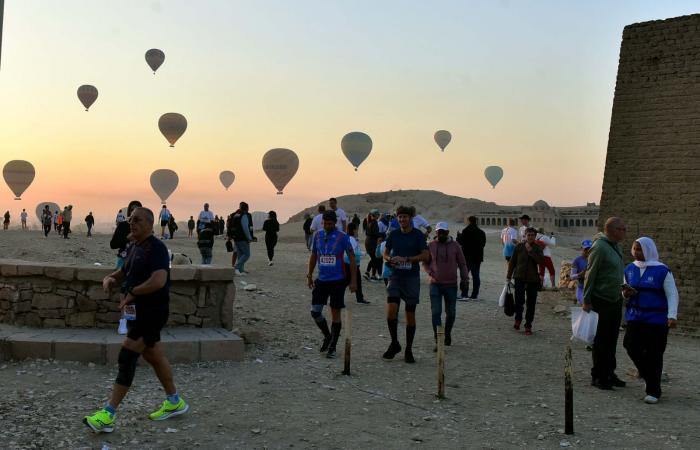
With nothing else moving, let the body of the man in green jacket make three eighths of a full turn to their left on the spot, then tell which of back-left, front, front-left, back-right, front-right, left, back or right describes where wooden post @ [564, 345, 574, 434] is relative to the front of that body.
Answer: back-left

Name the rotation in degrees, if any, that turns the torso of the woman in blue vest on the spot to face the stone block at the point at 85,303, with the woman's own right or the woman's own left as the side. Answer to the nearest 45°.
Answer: approximately 45° to the woman's own right

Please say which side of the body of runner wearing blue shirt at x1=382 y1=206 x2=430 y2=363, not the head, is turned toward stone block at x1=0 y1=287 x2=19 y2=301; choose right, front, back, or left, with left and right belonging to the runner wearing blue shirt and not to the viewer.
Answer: right

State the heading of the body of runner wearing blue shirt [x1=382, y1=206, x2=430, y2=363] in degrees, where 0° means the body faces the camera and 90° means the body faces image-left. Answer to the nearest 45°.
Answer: approximately 0°

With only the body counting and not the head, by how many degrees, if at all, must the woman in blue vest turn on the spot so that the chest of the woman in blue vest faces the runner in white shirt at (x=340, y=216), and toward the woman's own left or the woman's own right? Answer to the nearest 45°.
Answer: approximately 90° to the woman's own right
